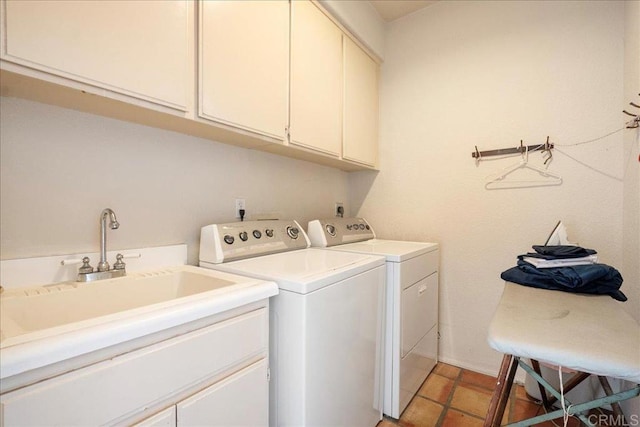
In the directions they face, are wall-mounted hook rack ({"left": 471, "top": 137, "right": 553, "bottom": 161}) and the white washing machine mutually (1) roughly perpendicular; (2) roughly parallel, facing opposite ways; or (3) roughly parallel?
roughly perpendicular

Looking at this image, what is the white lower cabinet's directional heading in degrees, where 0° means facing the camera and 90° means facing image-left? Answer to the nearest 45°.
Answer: approximately 315°

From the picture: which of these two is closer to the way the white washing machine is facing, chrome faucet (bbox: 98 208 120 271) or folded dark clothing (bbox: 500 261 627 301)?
the folded dark clothing

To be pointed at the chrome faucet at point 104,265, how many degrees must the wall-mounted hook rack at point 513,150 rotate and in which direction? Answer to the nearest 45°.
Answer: approximately 45° to its right

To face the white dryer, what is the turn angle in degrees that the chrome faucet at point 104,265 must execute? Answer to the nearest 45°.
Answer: approximately 45° to its left

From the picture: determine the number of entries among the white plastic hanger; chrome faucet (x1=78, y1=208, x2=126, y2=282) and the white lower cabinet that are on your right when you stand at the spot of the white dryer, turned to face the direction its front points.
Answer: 2

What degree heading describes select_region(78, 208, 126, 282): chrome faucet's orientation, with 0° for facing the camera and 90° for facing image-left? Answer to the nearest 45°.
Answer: approximately 315°
